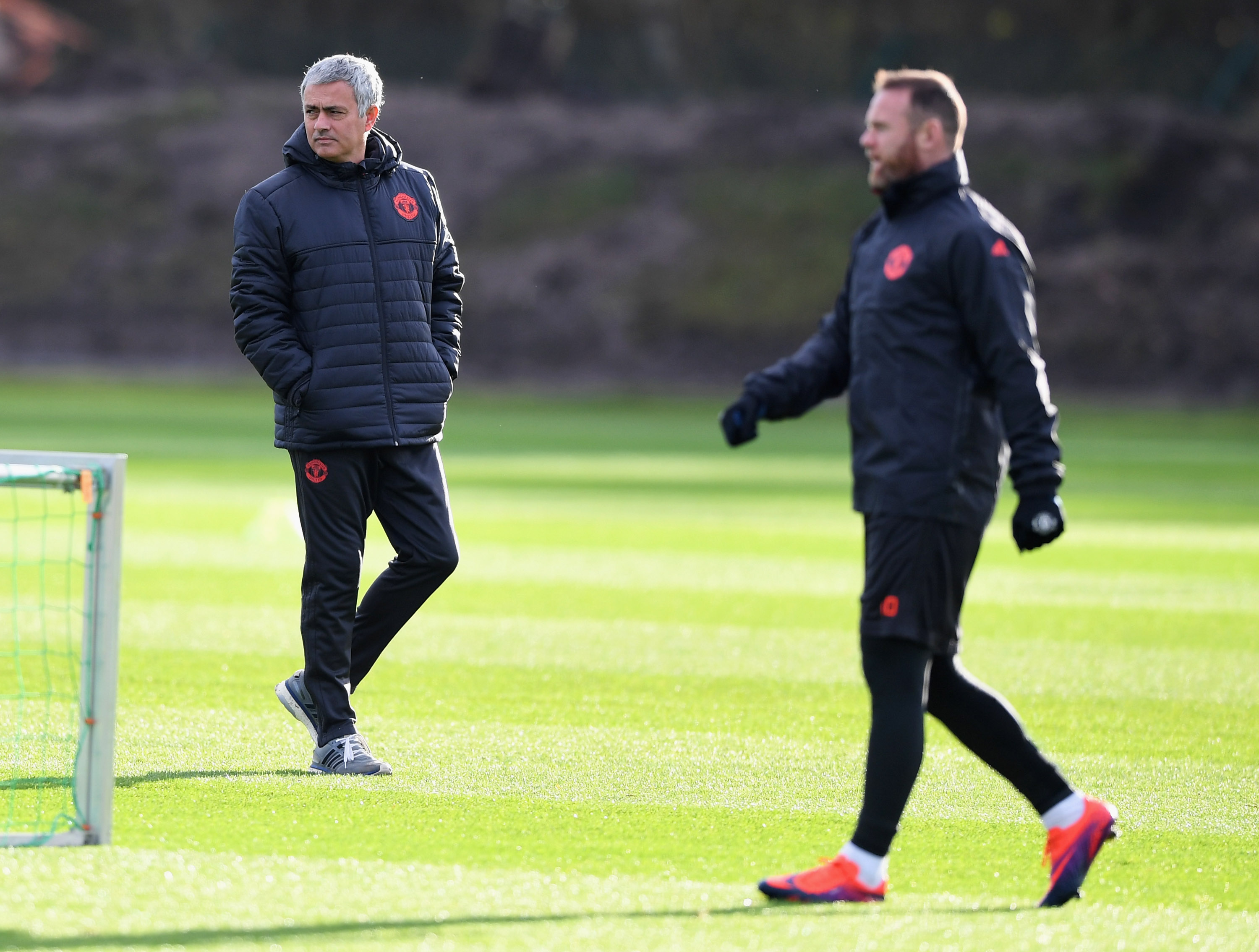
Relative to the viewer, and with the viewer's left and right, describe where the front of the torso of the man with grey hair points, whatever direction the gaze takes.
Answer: facing the viewer and to the right of the viewer

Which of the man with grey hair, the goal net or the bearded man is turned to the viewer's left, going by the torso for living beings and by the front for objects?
the bearded man

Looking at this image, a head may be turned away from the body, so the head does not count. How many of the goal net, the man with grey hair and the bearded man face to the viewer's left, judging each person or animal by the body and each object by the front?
1

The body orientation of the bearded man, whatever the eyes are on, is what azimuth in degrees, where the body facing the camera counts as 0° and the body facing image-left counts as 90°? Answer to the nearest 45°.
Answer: approximately 90°

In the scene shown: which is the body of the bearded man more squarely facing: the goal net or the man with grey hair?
the goal net

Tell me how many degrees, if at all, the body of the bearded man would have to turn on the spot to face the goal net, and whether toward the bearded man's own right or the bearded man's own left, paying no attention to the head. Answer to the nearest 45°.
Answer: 0° — they already face it

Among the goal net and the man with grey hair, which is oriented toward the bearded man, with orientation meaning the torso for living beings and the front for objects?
the man with grey hair

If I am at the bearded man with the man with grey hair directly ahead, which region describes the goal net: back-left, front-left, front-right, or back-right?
front-left

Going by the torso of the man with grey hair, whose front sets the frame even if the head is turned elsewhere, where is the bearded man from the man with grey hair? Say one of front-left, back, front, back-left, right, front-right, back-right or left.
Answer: front

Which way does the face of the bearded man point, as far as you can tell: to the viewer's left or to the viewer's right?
to the viewer's left

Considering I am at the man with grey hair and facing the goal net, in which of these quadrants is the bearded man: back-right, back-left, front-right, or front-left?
front-left

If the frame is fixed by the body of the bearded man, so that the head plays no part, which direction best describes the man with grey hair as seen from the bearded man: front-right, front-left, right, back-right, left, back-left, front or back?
front-right

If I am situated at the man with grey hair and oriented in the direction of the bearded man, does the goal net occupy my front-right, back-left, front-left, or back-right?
front-right
